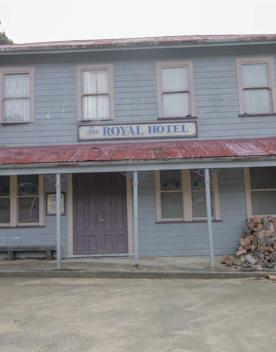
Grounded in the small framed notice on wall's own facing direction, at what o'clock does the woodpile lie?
The woodpile is roughly at 10 o'clock from the small framed notice on wall.

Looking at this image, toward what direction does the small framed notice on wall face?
toward the camera

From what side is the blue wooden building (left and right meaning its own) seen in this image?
front
